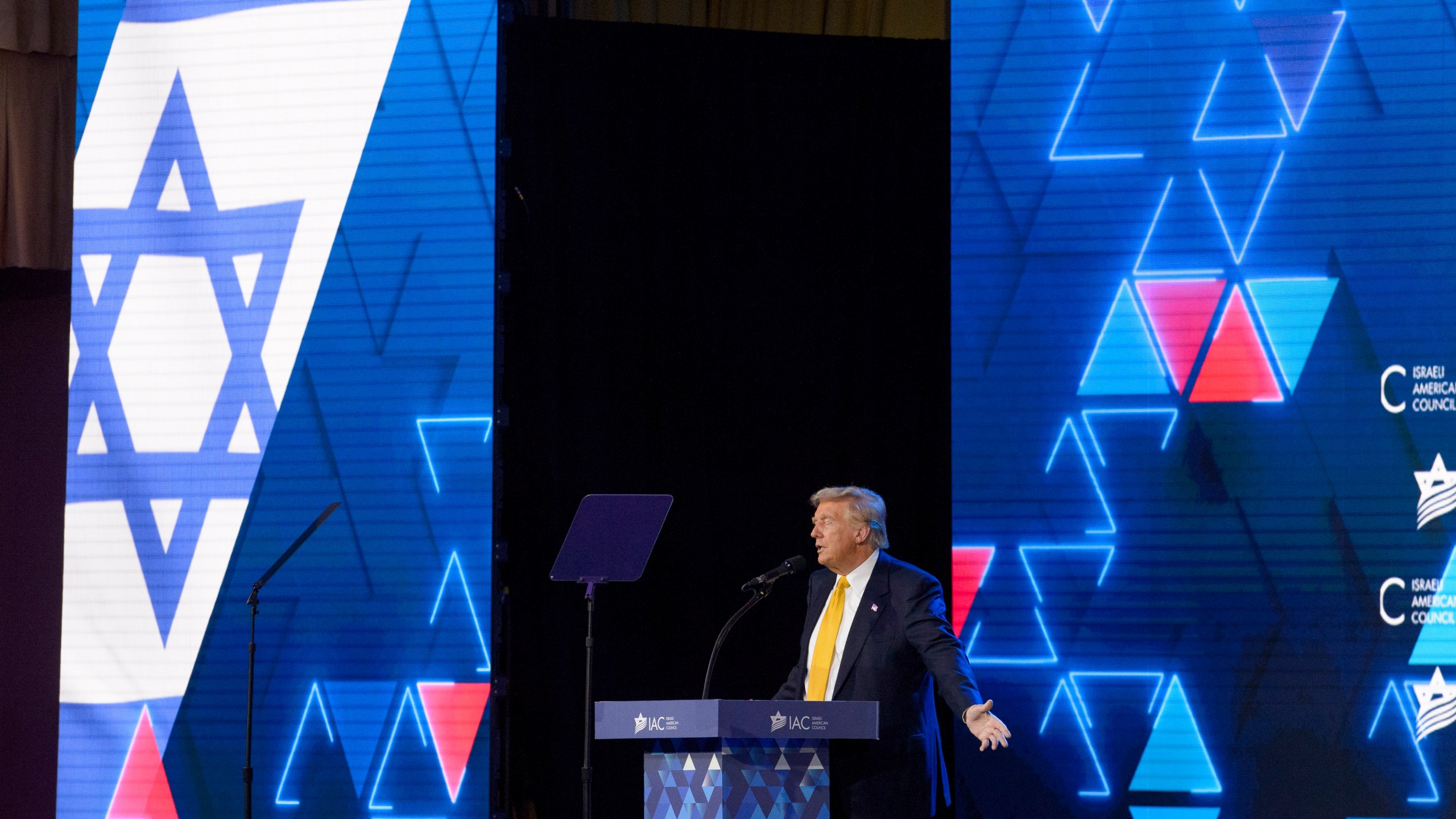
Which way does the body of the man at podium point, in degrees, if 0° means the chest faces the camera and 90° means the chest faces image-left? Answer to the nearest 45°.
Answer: approximately 45°

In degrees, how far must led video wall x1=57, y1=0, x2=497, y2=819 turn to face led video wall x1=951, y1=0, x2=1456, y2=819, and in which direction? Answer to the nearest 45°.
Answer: approximately 45° to its left

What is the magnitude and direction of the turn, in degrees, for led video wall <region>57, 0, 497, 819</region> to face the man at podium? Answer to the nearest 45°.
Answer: approximately 45° to its left

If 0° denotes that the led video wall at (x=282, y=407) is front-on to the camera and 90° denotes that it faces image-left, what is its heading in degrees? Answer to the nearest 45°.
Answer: approximately 0°

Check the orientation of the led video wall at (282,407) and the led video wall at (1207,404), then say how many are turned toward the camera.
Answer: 2

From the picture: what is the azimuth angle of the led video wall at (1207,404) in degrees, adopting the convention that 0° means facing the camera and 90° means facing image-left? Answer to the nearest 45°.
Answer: approximately 0°

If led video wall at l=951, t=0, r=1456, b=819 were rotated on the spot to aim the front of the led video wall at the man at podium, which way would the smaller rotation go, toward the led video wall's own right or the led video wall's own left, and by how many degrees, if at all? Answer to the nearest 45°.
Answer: approximately 45° to the led video wall's own right

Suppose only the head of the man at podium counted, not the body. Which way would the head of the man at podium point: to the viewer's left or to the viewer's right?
to the viewer's left

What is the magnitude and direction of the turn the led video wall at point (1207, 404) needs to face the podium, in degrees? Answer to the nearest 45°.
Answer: approximately 45° to its right
